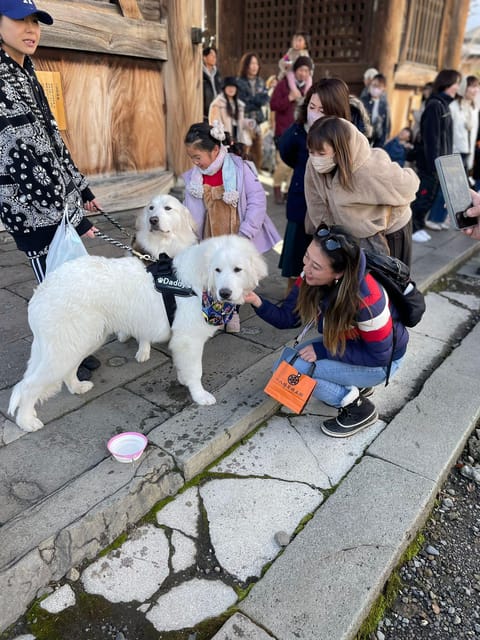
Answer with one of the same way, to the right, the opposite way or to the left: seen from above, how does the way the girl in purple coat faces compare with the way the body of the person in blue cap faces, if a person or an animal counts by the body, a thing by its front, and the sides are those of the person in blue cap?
to the right

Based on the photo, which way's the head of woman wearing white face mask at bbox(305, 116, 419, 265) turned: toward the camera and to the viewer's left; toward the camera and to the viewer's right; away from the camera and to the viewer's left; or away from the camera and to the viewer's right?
toward the camera and to the viewer's left

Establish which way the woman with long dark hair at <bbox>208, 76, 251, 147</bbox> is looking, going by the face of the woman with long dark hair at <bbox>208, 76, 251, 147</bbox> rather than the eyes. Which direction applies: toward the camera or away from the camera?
toward the camera

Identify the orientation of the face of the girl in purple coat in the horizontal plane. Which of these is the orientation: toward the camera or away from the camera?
toward the camera

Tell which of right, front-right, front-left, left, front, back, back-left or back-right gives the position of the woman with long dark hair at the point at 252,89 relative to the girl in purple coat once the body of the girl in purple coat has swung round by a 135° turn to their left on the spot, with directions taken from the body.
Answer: left

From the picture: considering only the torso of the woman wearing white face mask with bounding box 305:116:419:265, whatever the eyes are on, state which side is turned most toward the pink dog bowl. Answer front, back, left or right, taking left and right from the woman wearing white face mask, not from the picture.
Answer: front

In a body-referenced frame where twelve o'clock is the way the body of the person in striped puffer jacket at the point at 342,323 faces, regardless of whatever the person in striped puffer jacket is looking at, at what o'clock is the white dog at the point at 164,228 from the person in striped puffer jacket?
The white dog is roughly at 1 o'clock from the person in striped puffer jacket.

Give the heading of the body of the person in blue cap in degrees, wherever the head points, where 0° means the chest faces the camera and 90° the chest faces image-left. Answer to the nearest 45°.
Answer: approximately 315°

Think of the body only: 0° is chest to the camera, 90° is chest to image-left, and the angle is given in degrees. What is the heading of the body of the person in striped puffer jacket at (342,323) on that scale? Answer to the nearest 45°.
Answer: approximately 90°

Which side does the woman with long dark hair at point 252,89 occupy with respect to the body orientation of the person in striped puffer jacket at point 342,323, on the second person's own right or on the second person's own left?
on the second person's own right

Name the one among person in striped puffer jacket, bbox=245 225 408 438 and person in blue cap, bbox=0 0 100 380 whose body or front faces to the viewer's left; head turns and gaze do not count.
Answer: the person in striped puffer jacket

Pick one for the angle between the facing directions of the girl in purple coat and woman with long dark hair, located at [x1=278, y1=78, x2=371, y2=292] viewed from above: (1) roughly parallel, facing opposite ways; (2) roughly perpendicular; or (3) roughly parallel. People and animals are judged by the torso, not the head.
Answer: roughly parallel

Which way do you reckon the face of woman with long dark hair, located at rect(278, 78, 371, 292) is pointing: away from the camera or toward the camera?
toward the camera

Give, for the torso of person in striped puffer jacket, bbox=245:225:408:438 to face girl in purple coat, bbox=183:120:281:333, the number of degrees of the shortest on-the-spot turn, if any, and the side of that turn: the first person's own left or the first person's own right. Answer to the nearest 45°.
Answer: approximately 45° to the first person's own right

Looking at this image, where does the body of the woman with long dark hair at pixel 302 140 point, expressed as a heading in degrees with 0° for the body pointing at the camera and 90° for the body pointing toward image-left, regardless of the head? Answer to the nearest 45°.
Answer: approximately 45°

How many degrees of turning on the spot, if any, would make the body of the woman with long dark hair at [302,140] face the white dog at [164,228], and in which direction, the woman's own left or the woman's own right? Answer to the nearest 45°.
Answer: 0° — they already face it

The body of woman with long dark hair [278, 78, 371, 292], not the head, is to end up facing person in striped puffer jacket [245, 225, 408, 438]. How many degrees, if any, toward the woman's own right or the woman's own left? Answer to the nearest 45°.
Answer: approximately 45° to the woman's own left

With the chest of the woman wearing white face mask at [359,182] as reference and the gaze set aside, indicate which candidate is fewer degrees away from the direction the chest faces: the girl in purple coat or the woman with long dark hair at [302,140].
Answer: the girl in purple coat

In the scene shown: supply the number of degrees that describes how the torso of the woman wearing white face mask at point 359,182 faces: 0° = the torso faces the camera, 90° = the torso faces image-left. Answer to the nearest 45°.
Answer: approximately 45°
